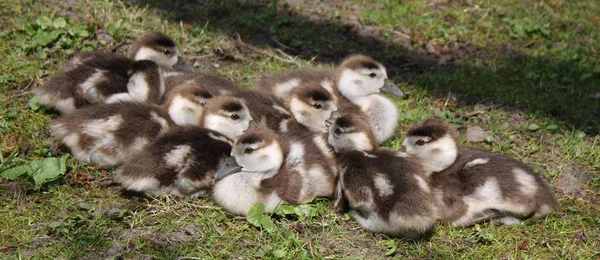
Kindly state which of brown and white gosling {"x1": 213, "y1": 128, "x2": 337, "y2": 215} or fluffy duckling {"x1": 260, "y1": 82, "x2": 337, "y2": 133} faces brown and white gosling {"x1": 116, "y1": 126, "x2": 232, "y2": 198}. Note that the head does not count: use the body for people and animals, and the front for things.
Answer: brown and white gosling {"x1": 213, "y1": 128, "x2": 337, "y2": 215}

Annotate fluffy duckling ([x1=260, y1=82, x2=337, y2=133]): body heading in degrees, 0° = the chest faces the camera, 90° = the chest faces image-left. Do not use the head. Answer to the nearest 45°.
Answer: approximately 270°

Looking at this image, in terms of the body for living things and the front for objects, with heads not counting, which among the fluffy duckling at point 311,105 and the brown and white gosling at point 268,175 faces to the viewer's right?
the fluffy duckling

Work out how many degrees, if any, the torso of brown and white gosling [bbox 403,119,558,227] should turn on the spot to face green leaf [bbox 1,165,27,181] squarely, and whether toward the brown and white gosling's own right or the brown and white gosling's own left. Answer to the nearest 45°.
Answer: approximately 45° to the brown and white gosling's own left

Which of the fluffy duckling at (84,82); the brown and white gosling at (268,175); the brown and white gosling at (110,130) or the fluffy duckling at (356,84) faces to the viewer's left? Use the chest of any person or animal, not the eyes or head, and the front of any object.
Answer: the brown and white gosling at (268,175)

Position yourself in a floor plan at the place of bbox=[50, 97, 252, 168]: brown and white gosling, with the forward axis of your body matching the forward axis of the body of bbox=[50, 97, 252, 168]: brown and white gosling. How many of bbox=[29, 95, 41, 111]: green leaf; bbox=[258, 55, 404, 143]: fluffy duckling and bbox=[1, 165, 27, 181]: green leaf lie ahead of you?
1

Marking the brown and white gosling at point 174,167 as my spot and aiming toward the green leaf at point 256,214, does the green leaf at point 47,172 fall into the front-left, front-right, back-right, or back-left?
back-right

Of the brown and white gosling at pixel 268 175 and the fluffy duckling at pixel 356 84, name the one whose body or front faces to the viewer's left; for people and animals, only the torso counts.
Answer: the brown and white gosling

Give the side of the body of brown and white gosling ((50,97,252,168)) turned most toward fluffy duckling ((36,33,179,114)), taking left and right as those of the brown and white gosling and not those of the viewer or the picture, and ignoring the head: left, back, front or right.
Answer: left

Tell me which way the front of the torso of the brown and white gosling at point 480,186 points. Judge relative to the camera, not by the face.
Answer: to the viewer's left

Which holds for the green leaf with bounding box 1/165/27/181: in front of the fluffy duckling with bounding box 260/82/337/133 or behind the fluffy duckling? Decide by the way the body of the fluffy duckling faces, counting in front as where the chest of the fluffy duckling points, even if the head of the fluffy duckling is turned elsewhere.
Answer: behind

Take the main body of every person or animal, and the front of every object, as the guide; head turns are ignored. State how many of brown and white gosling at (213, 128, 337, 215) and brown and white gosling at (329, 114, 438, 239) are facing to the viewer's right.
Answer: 0

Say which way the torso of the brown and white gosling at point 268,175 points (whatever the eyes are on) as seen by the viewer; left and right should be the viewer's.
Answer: facing to the left of the viewer
